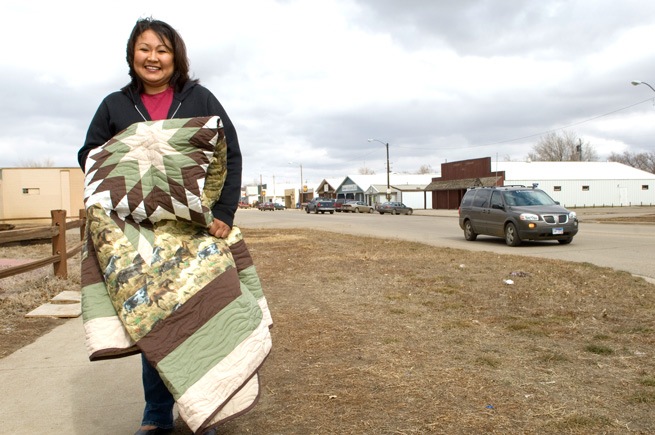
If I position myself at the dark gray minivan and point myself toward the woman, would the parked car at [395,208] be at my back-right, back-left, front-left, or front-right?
back-right

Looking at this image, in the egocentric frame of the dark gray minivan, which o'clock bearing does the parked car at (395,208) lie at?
The parked car is roughly at 7 o'clock from the dark gray minivan.

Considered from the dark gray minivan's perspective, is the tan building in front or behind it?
behind

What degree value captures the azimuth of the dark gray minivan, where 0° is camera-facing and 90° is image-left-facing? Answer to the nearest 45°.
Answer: approximately 315°

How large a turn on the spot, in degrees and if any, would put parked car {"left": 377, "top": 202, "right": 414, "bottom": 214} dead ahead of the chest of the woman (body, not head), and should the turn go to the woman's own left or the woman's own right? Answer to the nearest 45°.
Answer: approximately 135° to the woman's own left

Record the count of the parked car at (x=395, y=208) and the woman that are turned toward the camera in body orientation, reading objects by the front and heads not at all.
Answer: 1

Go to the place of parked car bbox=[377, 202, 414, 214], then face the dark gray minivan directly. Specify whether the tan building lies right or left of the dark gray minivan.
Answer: right

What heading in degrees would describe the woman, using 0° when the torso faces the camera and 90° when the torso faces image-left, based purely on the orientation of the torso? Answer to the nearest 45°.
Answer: approximately 0°

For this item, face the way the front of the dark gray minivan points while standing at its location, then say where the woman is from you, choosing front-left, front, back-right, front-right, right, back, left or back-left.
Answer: front-right
